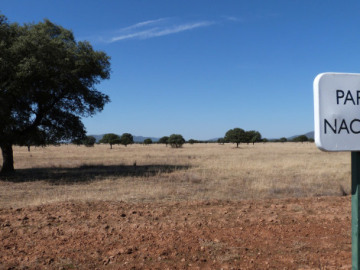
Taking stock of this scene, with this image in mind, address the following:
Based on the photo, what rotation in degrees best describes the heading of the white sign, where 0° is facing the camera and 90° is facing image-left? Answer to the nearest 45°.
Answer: approximately 0°

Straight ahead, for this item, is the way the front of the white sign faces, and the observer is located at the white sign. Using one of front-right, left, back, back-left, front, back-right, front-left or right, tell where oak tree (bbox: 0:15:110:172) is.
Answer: back-right
